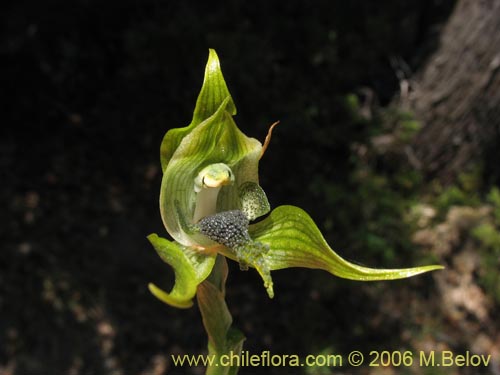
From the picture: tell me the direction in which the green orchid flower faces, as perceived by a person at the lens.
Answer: facing the viewer and to the right of the viewer
